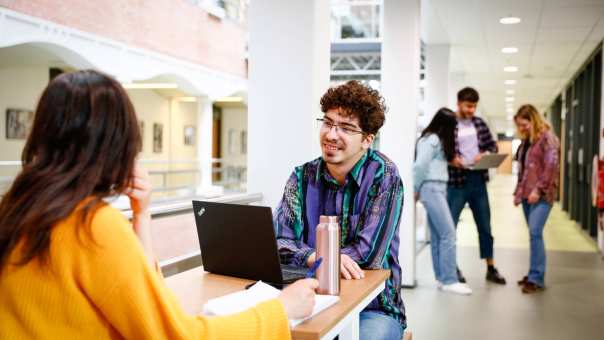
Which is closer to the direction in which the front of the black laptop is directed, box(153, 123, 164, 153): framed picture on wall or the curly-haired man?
the curly-haired man

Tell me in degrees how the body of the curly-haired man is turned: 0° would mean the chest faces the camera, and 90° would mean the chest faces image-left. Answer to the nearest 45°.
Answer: approximately 45°

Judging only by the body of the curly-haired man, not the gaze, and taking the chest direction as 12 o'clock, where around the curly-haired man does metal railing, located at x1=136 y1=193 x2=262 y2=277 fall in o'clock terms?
The metal railing is roughly at 3 o'clock from the curly-haired man.

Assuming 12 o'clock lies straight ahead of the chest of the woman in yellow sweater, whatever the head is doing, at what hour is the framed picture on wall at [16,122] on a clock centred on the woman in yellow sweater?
The framed picture on wall is roughly at 10 o'clock from the woman in yellow sweater.

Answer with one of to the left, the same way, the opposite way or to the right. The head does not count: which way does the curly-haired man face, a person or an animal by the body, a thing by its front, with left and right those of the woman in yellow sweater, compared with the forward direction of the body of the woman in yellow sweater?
the opposite way

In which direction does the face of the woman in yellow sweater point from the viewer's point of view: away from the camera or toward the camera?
away from the camera

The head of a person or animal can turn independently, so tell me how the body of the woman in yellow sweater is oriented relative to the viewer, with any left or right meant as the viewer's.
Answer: facing away from the viewer and to the right of the viewer

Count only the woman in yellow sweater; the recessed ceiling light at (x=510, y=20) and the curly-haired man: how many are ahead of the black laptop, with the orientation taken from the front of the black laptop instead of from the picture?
2

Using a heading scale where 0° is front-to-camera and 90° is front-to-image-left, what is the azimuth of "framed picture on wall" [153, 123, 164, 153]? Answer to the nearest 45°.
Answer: approximately 315°

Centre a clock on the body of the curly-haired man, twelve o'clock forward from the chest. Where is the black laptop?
The black laptop is roughly at 12 o'clock from the curly-haired man.

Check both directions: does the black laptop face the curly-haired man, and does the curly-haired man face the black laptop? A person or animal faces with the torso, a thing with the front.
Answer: yes

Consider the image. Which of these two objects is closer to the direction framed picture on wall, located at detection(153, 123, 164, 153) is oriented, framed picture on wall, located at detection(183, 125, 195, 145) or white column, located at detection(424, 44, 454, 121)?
the white column

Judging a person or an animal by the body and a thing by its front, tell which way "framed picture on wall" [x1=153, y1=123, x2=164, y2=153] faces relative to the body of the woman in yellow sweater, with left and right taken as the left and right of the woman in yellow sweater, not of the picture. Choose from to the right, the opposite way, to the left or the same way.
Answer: to the right
